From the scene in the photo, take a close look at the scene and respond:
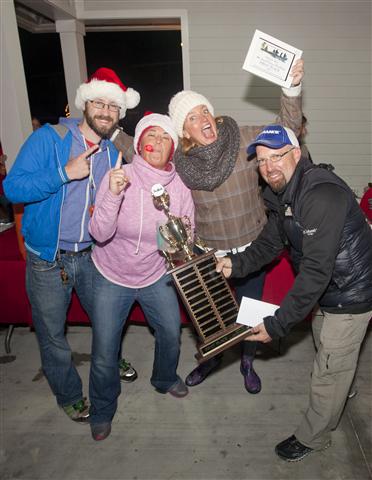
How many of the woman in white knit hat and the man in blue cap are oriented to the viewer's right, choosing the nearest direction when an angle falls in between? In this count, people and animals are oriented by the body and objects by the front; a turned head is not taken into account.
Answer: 0

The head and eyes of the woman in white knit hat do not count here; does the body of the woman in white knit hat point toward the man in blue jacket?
no

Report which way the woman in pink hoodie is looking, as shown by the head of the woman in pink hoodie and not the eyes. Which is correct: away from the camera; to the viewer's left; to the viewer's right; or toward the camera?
toward the camera

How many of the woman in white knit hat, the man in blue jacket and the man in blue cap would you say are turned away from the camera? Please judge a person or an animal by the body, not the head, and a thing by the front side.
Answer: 0

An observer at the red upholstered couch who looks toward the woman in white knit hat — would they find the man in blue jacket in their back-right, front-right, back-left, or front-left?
front-right

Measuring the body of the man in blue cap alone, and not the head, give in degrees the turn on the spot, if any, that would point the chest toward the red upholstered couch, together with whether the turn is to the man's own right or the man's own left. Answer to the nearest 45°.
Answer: approximately 45° to the man's own right

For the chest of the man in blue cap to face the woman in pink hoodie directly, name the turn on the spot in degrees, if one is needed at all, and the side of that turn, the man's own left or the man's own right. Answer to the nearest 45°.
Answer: approximately 45° to the man's own right

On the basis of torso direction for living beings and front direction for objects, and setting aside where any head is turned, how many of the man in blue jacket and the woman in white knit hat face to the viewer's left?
0

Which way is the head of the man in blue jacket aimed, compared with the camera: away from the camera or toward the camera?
toward the camera

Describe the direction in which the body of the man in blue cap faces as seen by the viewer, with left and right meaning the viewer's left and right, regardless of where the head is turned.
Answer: facing the viewer and to the left of the viewer

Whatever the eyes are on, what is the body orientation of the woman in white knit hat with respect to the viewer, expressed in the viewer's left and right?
facing the viewer
